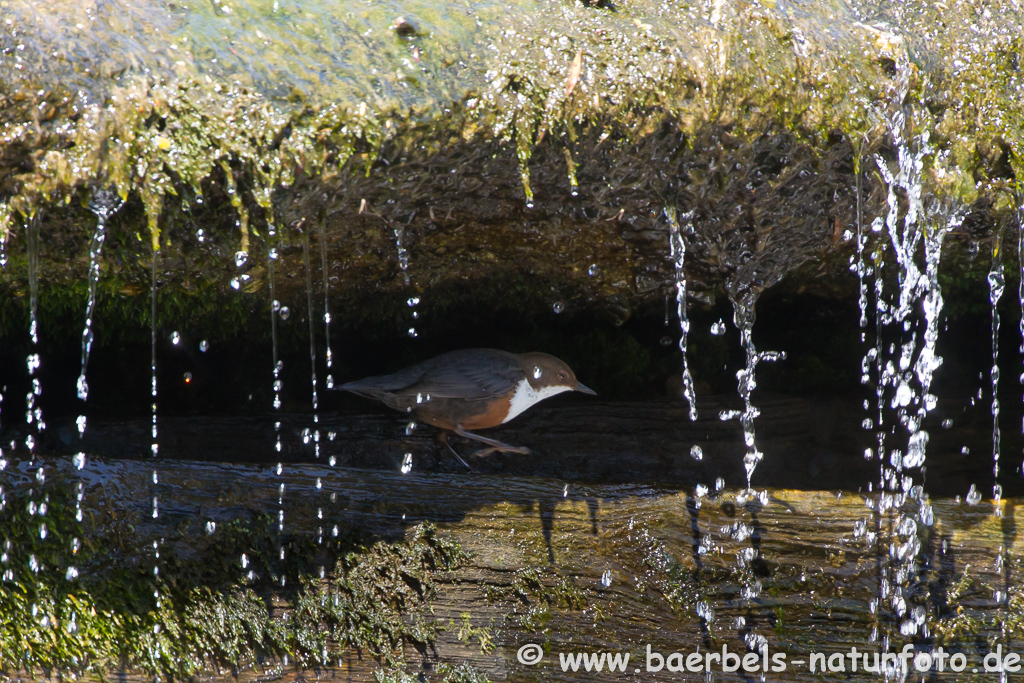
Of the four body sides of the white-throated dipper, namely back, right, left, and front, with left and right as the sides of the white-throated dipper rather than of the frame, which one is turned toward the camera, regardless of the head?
right

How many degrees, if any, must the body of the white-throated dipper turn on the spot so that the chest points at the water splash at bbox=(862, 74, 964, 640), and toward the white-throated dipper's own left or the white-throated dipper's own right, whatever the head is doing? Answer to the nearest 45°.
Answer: approximately 45° to the white-throated dipper's own right

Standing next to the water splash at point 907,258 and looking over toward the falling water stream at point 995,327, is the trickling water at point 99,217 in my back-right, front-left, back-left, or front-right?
back-left

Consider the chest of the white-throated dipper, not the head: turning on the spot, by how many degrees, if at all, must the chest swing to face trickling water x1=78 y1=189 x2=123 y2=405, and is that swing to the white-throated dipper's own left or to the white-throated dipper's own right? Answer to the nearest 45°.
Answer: approximately 135° to the white-throated dipper's own right

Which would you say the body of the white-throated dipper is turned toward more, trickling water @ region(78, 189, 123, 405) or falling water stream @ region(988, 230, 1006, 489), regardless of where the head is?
the falling water stream

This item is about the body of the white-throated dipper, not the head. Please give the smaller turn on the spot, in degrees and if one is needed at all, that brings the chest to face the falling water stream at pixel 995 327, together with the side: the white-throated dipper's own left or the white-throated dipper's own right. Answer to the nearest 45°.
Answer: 0° — it already faces it
